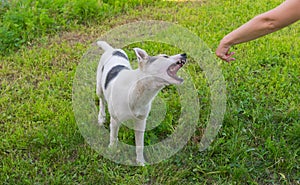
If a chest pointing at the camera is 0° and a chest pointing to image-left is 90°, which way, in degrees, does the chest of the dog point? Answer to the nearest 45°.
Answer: approximately 315°
